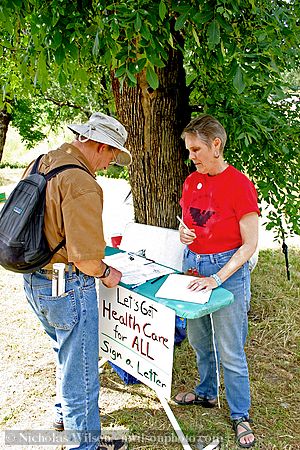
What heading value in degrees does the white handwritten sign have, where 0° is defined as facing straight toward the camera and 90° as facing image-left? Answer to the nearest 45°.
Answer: approximately 45°

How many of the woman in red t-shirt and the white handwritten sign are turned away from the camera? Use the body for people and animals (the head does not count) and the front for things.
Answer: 0

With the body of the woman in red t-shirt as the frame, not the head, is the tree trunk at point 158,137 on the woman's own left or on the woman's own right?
on the woman's own right

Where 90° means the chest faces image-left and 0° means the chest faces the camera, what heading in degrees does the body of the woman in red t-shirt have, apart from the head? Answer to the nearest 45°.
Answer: approximately 45°

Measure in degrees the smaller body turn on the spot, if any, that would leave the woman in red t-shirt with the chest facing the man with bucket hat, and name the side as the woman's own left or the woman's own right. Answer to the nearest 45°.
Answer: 0° — they already face them

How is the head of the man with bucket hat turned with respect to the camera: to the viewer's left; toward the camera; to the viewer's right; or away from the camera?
to the viewer's right

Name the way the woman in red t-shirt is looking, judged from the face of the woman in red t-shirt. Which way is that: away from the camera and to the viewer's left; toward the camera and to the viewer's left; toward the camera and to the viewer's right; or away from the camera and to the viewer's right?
toward the camera and to the viewer's left
